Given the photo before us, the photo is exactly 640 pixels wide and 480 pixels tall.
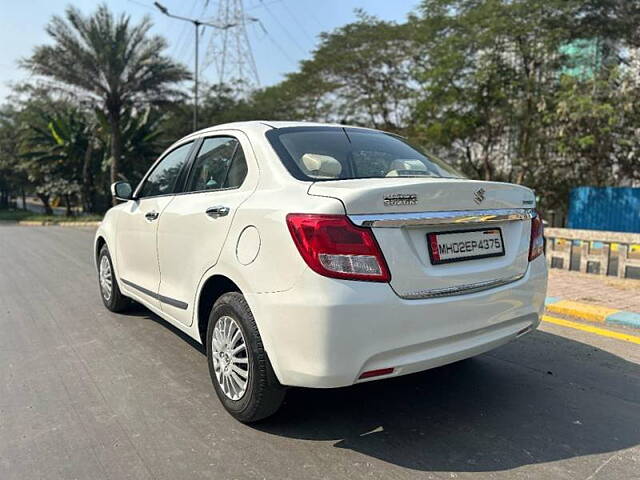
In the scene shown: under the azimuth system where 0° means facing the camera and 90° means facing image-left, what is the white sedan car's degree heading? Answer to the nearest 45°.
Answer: approximately 135°

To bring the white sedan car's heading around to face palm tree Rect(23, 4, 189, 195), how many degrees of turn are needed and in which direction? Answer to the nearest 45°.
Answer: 0° — it already faces it

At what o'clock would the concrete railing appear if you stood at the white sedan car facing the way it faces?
The concrete railing is roughly at 3 o'clock from the white sedan car.

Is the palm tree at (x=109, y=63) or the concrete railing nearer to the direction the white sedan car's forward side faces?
the palm tree

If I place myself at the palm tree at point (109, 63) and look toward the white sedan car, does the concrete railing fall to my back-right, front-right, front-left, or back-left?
front-left

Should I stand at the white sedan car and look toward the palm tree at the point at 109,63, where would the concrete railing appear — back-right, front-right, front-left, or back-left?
front-right
